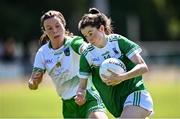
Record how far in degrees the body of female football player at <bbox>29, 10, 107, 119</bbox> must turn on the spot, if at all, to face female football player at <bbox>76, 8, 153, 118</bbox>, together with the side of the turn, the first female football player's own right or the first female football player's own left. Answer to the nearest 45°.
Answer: approximately 45° to the first female football player's own left

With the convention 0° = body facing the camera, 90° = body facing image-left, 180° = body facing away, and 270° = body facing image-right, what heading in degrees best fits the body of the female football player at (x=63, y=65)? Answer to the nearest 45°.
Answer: approximately 0°
